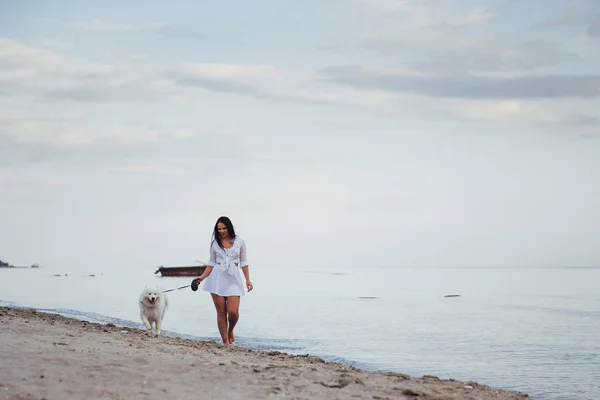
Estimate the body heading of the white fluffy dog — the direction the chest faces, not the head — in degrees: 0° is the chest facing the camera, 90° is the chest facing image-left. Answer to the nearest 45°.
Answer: approximately 0°

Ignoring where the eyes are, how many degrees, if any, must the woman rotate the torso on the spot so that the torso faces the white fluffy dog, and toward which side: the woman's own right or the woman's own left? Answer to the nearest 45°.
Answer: approximately 135° to the woman's own right

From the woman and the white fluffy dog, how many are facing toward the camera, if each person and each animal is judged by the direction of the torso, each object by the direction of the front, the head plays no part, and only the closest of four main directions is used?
2
